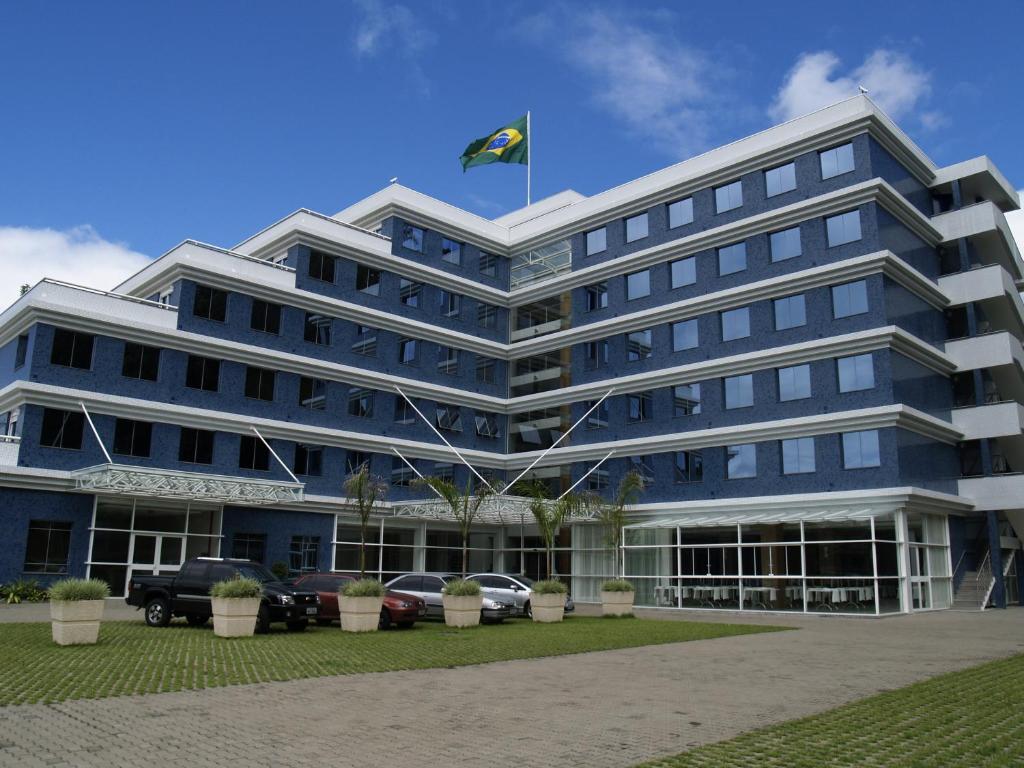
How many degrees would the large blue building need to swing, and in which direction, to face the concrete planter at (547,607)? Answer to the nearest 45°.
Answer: approximately 45° to its right

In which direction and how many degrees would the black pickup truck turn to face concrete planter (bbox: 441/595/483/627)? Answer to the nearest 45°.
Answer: approximately 45° to its left

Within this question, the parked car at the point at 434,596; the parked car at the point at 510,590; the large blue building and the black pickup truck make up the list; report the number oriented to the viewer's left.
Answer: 0

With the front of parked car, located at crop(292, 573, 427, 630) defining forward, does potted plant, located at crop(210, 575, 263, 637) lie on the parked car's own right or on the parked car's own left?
on the parked car's own right

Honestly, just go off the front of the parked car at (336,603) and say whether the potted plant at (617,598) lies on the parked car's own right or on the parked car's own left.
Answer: on the parked car's own left

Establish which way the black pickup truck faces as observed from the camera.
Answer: facing the viewer and to the right of the viewer

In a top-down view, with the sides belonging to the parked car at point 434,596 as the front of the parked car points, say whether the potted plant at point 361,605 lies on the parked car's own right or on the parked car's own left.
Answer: on the parked car's own right

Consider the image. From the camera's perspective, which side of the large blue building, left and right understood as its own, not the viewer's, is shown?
front

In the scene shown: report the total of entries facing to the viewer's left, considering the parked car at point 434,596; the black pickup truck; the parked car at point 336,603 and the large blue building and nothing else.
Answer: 0

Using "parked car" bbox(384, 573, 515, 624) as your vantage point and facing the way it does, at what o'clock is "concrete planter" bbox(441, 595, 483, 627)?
The concrete planter is roughly at 1 o'clock from the parked car.

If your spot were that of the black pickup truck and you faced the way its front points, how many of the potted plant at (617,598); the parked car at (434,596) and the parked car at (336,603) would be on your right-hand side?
0

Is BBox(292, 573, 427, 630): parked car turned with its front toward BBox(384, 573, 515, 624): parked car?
no

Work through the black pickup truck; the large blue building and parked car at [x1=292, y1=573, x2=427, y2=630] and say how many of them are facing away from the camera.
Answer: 0

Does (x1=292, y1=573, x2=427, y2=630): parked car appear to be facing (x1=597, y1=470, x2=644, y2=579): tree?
no

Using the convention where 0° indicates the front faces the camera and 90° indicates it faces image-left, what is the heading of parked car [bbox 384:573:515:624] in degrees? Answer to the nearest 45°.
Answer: approximately 315°

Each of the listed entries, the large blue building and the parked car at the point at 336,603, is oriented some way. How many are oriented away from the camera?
0

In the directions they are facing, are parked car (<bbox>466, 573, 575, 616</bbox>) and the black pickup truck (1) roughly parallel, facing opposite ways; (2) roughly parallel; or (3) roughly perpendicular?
roughly parallel

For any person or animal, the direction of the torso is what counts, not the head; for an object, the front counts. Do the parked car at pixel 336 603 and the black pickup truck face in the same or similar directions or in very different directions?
same or similar directions

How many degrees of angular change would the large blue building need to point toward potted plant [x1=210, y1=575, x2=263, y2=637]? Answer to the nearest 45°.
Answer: approximately 45° to its right

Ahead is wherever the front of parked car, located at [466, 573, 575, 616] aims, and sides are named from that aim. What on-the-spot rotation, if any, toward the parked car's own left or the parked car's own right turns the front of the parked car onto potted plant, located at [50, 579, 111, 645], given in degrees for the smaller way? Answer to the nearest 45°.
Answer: approximately 90° to the parked car's own right

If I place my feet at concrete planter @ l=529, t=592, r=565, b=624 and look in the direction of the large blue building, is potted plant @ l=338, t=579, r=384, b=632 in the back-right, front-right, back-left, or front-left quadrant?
back-left
